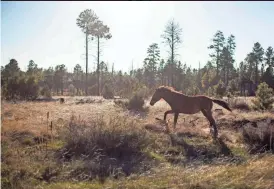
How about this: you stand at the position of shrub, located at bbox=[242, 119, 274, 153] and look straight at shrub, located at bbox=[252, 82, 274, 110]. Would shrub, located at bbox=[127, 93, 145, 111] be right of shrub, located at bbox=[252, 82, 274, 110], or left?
left

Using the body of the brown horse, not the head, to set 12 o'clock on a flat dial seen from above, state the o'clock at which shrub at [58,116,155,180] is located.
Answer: The shrub is roughly at 10 o'clock from the brown horse.

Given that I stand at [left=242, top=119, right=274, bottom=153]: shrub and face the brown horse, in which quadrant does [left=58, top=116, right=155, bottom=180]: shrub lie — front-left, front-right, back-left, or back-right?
front-left

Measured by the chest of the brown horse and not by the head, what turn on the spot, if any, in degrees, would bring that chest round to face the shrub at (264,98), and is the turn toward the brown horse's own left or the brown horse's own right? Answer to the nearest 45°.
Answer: approximately 135° to the brown horse's own right

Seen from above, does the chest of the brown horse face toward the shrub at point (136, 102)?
no

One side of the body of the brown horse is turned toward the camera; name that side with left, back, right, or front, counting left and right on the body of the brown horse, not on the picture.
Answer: left

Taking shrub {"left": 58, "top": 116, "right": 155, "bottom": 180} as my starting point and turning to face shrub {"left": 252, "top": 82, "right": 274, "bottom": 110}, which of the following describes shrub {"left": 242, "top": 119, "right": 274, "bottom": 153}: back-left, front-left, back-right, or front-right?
front-right

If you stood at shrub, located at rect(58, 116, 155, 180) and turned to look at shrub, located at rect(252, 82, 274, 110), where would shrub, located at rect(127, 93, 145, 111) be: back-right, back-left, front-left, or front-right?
front-left

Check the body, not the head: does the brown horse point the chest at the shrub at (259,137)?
no

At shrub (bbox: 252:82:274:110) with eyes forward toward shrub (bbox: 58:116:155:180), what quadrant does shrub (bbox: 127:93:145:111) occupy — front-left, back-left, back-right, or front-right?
front-right

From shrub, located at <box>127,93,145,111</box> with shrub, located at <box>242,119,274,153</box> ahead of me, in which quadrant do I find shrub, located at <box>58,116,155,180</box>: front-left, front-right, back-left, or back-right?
front-right
